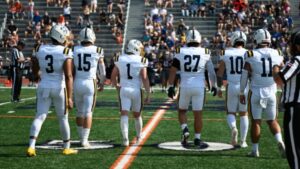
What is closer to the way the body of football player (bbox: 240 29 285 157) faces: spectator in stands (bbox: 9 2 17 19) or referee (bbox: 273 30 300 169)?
the spectator in stands

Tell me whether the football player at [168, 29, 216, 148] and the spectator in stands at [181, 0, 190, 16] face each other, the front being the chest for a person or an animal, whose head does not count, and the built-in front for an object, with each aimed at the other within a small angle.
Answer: yes

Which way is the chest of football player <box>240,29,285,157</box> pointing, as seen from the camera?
away from the camera

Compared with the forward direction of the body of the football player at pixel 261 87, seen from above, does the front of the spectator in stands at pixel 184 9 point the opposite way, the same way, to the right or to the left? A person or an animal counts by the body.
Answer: the opposite way

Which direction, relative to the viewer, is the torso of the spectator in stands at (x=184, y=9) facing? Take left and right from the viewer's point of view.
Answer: facing the viewer

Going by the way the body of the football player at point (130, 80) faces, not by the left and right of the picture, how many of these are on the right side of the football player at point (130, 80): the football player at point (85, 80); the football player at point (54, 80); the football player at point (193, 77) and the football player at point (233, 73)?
2

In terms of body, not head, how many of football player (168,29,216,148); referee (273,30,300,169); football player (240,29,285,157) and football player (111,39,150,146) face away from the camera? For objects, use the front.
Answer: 3

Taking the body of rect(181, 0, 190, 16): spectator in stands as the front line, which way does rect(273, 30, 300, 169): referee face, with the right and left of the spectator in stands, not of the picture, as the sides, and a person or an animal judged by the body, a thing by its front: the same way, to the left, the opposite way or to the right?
to the right

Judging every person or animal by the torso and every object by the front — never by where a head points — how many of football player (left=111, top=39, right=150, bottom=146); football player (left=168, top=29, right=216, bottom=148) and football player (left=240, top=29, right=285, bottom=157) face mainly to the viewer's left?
0

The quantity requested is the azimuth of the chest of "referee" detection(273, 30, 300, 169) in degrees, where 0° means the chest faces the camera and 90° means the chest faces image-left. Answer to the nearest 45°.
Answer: approximately 90°

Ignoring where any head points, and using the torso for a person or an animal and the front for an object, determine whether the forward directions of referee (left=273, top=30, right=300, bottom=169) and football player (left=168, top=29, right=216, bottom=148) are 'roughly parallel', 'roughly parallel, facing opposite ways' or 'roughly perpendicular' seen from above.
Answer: roughly perpendicular

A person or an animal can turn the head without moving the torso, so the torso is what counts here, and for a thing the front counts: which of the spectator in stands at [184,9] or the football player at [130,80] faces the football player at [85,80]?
the spectator in stands

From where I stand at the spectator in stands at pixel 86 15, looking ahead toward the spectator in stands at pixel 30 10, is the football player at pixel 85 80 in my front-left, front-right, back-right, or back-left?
back-left

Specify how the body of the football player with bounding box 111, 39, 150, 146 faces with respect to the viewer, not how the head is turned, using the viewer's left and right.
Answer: facing away from the viewer
